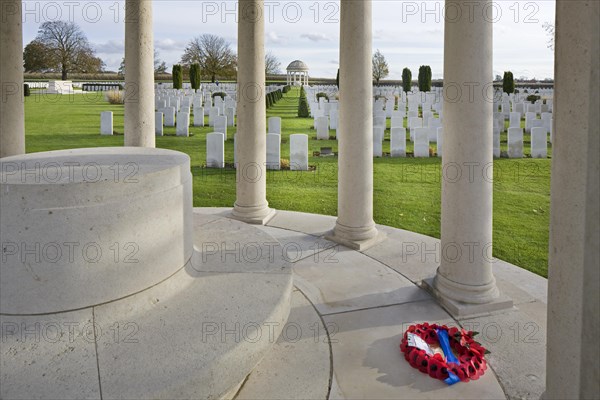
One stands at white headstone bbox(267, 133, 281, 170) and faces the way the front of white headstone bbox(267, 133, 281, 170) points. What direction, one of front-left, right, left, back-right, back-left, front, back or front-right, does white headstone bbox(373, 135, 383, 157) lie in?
back-left

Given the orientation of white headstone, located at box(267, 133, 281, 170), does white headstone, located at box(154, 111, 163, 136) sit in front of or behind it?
behind

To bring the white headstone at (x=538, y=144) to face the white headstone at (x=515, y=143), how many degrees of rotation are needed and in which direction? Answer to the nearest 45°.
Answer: approximately 45° to its right

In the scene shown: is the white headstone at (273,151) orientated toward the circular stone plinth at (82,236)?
yes

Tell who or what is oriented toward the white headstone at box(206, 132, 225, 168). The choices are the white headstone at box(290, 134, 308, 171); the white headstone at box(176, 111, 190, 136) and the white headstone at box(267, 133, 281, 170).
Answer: the white headstone at box(176, 111, 190, 136)

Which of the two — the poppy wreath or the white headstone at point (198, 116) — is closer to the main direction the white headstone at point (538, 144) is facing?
the poppy wreath

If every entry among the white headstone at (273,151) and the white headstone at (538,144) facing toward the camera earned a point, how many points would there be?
2

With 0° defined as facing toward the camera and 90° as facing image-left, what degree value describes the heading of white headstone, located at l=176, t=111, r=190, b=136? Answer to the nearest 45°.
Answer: approximately 0°

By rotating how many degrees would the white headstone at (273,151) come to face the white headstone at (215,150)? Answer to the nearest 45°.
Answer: approximately 90° to its right

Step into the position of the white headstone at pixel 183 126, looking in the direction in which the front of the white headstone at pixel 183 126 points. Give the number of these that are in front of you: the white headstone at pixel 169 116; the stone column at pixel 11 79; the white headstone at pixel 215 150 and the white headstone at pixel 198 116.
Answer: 2

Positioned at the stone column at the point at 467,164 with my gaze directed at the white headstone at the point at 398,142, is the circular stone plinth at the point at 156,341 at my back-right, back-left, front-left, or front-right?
back-left

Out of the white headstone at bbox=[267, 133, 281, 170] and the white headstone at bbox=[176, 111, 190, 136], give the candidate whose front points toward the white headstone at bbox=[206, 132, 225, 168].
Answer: the white headstone at bbox=[176, 111, 190, 136]
